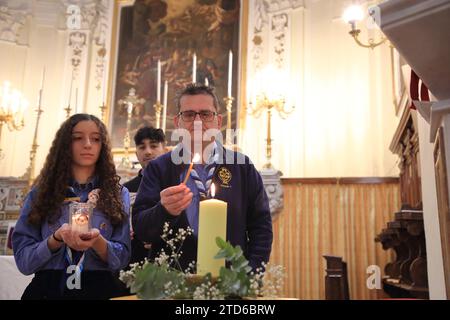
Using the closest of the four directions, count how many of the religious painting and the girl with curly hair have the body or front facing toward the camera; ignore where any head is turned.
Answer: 2

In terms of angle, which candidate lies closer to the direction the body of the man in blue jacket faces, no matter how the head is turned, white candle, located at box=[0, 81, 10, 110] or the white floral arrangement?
the white floral arrangement

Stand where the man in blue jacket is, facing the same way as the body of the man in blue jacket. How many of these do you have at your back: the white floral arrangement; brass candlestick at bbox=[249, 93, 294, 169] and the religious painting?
2

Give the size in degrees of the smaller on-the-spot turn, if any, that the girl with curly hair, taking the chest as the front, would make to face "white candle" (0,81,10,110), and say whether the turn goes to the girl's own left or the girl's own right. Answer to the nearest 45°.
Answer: approximately 180°

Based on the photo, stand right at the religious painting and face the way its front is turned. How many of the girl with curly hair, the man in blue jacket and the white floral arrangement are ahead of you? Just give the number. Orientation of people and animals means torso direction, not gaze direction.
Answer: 3

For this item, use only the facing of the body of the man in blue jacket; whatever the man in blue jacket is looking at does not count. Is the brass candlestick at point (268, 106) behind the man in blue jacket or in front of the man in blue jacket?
behind

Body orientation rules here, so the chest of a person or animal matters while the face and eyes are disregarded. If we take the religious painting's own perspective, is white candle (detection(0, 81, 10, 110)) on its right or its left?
on its right

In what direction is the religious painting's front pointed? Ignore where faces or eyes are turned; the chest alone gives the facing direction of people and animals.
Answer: toward the camera

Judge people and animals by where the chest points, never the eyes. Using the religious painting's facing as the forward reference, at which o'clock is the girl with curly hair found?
The girl with curly hair is roughly at 12 o'clock from the religious painting.

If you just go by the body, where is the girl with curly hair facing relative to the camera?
toward the camera

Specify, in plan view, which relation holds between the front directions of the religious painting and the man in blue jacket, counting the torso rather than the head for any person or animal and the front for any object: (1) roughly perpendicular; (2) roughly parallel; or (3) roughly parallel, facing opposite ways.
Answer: roughly parallel

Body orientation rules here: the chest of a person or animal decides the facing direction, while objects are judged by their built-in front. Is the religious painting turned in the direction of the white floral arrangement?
yes

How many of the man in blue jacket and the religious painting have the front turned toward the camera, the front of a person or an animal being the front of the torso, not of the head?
2

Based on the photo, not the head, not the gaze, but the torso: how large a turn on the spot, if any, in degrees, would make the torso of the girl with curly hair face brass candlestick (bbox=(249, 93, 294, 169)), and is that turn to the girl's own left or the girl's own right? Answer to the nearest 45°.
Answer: approximately 135° to the girl's own left

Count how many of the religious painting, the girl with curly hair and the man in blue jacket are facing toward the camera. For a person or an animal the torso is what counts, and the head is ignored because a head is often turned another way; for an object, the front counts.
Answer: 3

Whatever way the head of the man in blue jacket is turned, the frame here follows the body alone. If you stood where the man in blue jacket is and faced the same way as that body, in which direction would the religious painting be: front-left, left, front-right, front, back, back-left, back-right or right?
back
